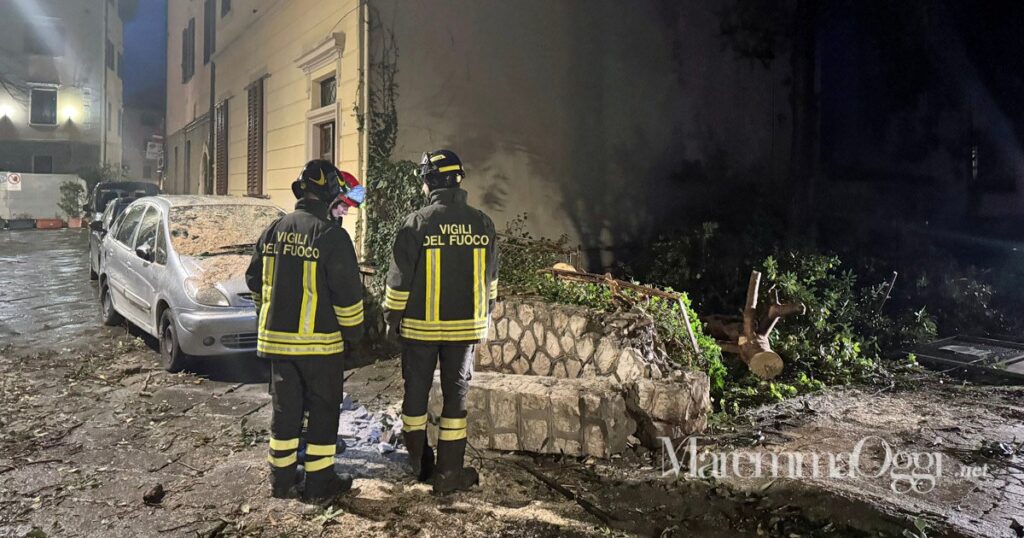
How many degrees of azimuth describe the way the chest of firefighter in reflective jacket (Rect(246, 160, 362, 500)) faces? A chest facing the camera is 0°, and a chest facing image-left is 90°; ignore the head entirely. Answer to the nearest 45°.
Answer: approximately 225°

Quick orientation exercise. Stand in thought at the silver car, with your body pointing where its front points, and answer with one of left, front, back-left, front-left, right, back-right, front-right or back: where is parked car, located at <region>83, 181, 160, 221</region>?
back-left

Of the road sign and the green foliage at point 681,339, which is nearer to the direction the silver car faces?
the green foliage

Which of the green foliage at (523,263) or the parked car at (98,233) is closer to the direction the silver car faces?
the green foliage

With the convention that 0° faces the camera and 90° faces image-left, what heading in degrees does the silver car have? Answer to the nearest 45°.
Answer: approximately 315°

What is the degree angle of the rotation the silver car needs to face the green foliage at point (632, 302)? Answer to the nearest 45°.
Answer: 0° — it already faces it

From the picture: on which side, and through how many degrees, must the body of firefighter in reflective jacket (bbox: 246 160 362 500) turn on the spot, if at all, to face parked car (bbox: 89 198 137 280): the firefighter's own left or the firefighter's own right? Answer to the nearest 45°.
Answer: approximately 45° to the firefighter's own left

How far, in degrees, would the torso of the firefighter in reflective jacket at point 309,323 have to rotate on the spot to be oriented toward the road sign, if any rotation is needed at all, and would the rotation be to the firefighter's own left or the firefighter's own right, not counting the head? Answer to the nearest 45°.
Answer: approximately 45° to the firefighter's own left

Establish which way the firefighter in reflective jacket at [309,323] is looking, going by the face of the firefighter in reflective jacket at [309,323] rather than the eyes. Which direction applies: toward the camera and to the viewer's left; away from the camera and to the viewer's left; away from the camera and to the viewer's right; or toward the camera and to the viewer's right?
away from the camera and to the viewer's right

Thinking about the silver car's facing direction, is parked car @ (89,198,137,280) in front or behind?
behind
